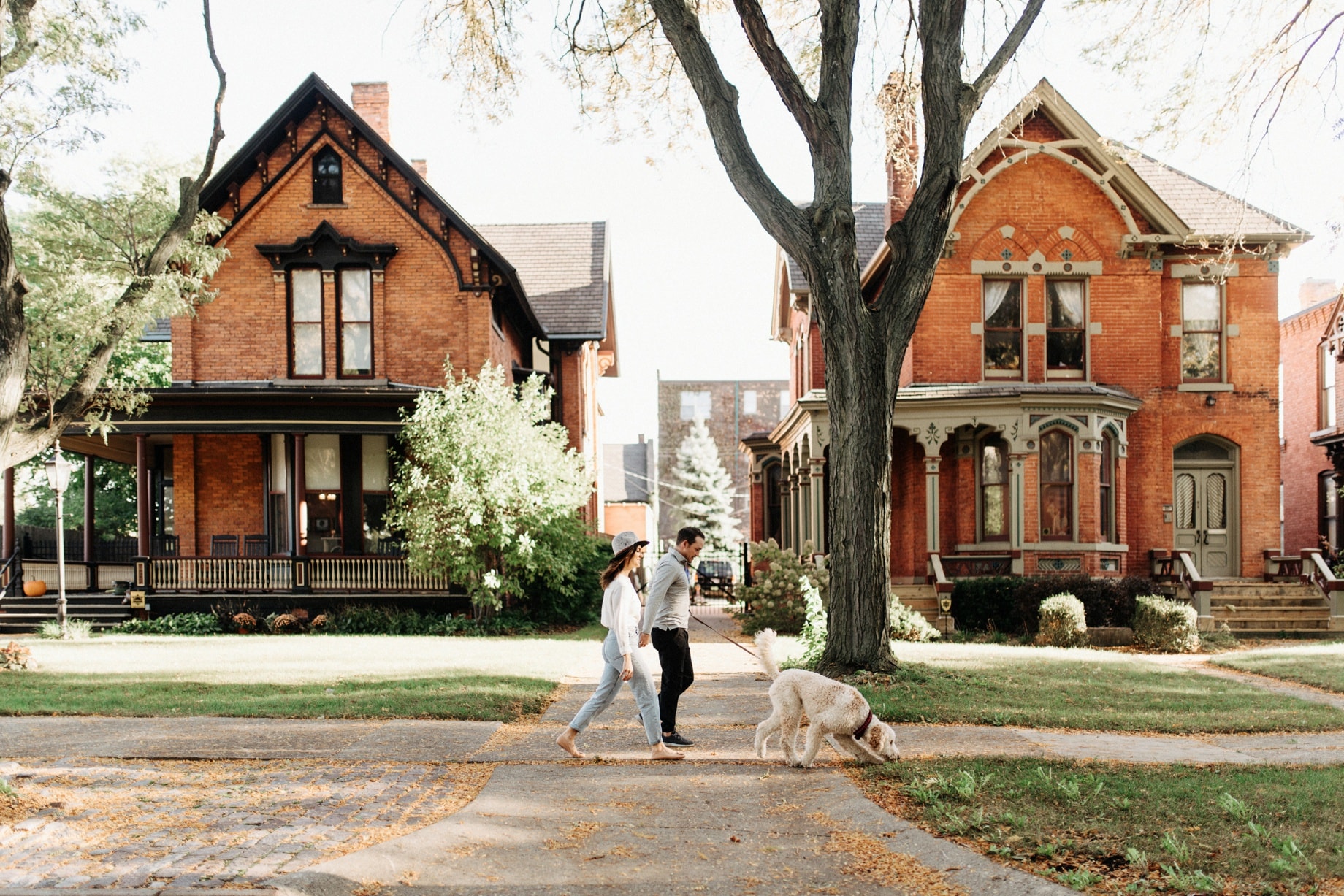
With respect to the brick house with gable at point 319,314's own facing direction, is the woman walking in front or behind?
in front

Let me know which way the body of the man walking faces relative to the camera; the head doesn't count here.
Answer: to the viewer's right

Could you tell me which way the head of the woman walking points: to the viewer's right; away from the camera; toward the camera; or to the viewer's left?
to the viewer's right

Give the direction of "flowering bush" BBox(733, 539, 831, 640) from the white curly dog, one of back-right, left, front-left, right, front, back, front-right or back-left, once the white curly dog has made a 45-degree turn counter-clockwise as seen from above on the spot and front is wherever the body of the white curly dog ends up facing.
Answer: front-left

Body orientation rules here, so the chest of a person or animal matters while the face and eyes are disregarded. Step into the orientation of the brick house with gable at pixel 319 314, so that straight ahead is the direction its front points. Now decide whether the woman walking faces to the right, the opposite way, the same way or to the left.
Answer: to the left

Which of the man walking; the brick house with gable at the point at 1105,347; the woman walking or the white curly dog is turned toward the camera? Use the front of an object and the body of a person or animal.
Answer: the brick house with gable

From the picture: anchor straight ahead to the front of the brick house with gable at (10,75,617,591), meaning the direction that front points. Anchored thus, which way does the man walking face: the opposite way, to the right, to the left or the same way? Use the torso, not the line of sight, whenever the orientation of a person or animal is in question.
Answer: to the left

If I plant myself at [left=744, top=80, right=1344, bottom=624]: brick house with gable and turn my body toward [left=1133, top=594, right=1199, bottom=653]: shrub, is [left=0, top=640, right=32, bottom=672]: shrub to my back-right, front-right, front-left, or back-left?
front-right

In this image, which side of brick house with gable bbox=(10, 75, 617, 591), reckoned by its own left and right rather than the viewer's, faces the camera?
front

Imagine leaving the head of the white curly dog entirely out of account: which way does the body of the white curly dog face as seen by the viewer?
to the viewer's right

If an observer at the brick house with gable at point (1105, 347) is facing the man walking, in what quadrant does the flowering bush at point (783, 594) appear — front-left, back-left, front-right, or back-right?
front-right

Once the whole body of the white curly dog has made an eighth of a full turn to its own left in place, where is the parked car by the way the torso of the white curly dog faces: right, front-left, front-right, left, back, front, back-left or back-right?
front-left
